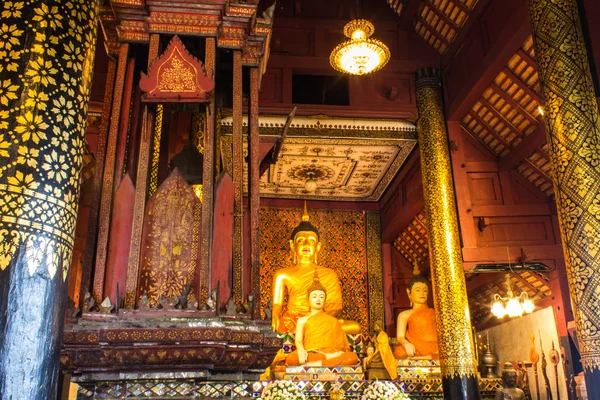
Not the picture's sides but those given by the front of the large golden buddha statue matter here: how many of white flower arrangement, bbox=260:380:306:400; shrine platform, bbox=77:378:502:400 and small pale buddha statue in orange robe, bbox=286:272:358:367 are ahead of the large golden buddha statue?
3

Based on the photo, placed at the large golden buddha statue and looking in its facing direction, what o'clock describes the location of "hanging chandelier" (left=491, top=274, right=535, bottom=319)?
The hanging chandelier is roughly at 10 o'clock from the large golden buddha statue.

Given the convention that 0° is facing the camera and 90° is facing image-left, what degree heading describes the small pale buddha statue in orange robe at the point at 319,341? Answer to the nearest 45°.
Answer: approximately 0°

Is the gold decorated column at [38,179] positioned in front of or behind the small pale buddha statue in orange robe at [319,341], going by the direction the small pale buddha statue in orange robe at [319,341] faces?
in front

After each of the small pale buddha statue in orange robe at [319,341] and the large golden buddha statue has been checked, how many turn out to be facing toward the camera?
2

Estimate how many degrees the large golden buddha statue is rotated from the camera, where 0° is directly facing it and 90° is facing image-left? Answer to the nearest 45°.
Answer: approximately 0°

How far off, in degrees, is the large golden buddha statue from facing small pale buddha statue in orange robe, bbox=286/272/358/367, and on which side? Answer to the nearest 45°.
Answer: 0° — it already faces it

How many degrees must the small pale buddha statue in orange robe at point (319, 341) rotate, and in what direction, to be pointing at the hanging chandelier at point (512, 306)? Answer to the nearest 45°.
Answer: approximately 90° to its left
